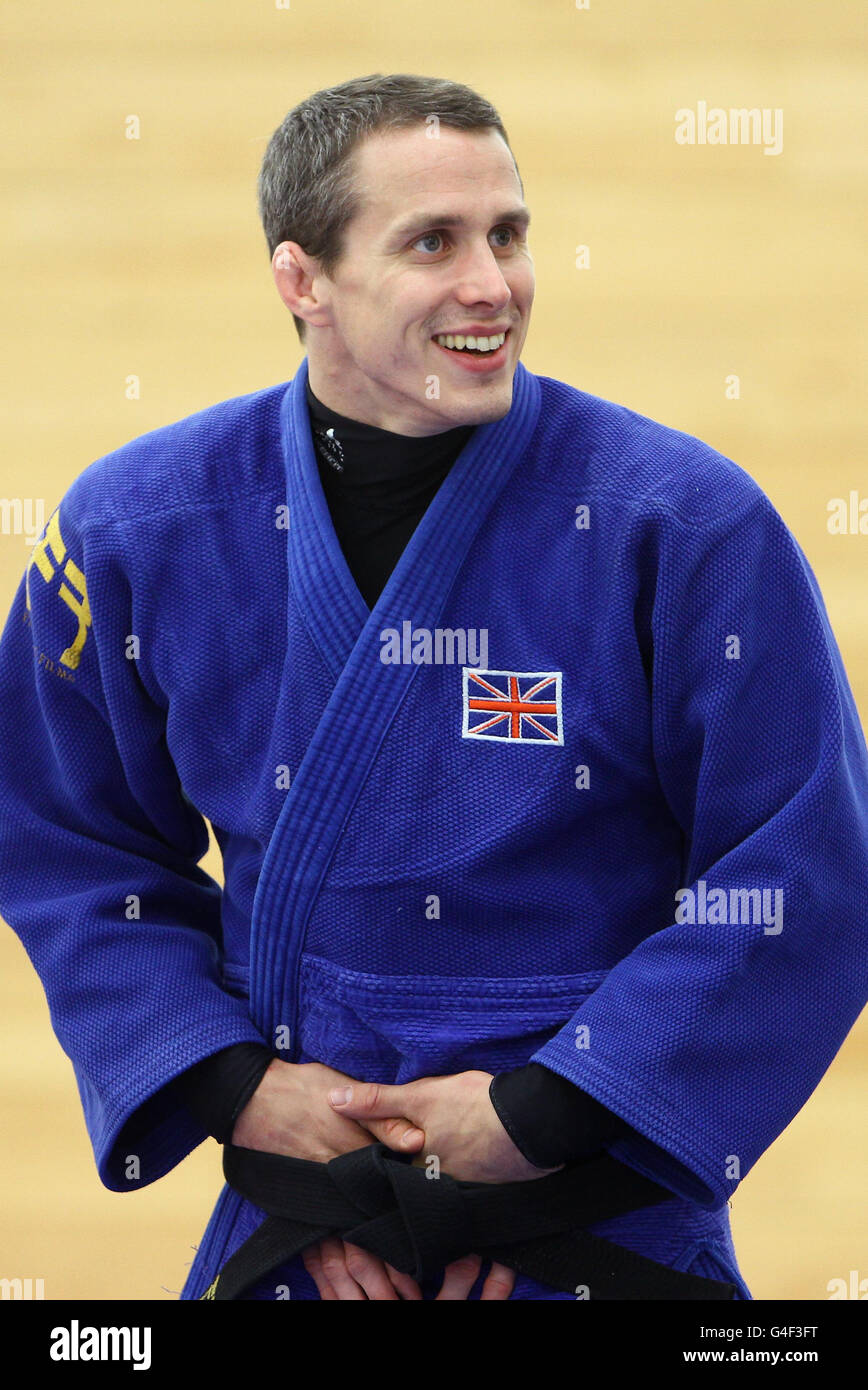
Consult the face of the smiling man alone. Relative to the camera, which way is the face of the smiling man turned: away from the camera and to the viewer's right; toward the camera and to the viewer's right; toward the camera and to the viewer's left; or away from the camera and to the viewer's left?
toward the camera and to the viewer's right

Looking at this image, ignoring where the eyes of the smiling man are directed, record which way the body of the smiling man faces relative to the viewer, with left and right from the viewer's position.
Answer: facing the viewer
